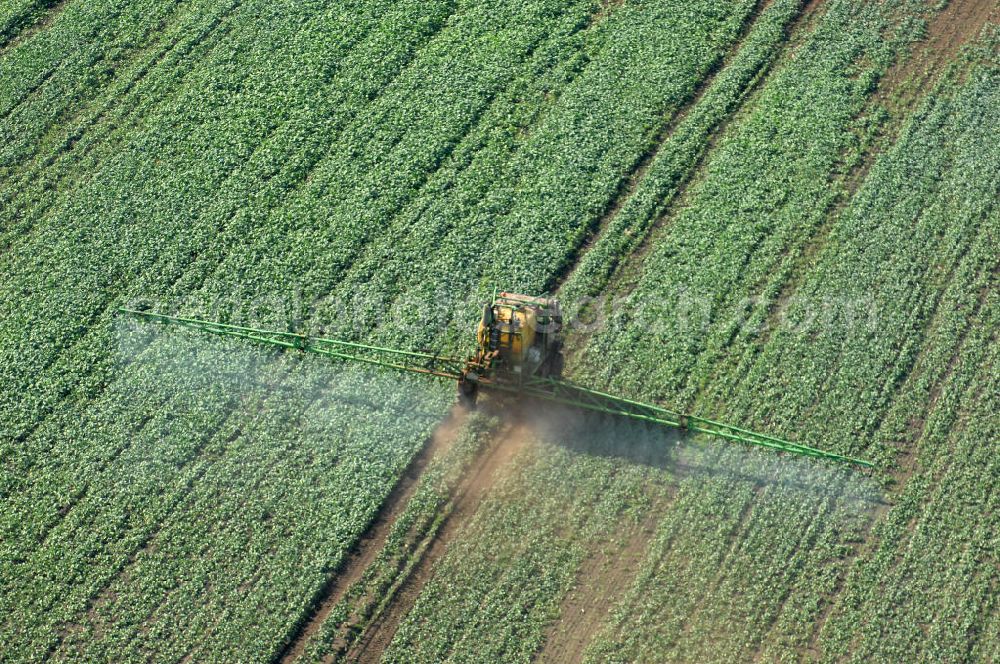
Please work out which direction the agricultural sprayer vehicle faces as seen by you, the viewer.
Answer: facing away from the viewer and to the right of the viewer
